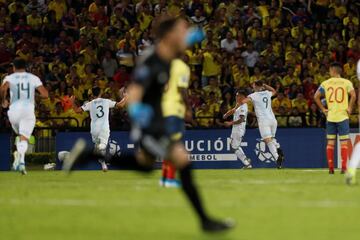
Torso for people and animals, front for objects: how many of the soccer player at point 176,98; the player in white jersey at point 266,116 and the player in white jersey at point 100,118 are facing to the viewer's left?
0

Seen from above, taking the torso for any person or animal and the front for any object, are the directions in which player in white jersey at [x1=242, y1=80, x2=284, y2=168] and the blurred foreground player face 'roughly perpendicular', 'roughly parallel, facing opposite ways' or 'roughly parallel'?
roughly perpendicular

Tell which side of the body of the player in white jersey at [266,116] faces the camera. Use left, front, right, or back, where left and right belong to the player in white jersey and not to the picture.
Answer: back

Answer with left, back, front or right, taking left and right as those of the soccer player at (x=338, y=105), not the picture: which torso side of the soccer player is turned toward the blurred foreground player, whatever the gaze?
back

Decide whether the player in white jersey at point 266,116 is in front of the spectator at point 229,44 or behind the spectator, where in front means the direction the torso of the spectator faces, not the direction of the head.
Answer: in front

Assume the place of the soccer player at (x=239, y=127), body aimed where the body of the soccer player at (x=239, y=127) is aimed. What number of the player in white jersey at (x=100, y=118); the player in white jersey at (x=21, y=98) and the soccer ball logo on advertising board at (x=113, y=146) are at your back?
0

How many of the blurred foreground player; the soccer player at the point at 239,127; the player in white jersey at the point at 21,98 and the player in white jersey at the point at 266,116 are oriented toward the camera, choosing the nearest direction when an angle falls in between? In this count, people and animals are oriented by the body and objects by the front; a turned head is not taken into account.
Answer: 0

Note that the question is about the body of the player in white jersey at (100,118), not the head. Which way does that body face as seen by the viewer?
away from the camera

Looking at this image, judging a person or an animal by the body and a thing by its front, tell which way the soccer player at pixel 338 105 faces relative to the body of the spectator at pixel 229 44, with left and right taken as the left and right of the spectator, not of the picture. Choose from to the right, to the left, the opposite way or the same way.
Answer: the opposite way

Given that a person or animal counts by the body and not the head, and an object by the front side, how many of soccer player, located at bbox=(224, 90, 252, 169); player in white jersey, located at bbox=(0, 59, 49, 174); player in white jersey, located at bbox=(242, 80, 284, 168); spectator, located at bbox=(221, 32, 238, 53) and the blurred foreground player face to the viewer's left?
1

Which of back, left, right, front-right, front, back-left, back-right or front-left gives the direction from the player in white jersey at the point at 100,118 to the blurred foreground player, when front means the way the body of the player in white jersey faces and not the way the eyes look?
back

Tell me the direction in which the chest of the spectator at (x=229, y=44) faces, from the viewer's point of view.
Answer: toward the camera
